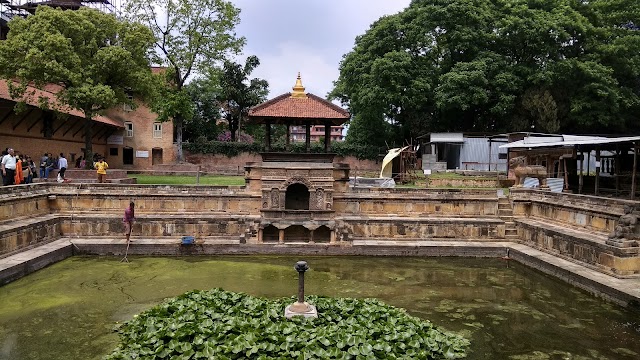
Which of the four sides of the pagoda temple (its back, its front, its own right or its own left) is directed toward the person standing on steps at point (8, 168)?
right

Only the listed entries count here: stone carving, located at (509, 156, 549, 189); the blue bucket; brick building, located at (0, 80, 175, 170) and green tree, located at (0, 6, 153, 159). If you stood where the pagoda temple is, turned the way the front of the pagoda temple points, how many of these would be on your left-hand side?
1

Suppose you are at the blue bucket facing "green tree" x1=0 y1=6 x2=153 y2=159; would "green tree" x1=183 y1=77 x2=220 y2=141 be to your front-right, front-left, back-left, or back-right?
front-right

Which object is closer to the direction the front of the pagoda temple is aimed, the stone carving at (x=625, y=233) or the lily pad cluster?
the lily pad cluster

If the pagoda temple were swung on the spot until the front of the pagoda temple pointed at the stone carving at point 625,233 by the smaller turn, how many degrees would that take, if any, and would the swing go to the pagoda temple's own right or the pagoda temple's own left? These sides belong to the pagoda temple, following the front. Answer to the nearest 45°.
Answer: approximately 45° to the pagoda temple's own left

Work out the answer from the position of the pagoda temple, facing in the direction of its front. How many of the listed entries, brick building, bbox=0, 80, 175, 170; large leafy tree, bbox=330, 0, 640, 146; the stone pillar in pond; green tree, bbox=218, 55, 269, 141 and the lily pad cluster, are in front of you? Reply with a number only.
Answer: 2

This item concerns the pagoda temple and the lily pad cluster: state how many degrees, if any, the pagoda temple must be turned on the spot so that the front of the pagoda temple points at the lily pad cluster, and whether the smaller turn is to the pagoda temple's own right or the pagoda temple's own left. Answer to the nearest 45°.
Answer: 0° — it already faces it

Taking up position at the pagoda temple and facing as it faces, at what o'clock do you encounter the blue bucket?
The blue bucket is roughly at 2 o'clock from the pagoda temple.

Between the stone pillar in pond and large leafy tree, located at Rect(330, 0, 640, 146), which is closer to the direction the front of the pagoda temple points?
the stone pillar in pond

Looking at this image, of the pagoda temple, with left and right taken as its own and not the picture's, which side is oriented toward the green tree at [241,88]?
back

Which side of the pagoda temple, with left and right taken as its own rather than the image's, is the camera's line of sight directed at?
front

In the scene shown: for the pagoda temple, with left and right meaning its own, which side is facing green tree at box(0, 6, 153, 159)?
right

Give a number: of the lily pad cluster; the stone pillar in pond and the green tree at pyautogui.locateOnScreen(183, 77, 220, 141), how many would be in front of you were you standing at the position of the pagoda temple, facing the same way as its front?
2

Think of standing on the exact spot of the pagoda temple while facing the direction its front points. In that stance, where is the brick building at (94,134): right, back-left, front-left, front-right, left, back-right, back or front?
back-right
